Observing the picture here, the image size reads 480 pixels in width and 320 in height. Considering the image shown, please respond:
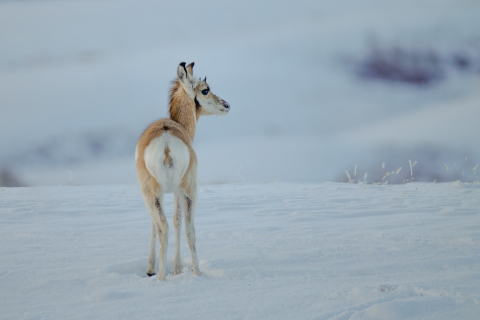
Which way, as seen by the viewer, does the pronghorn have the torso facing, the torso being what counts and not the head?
away from the camera
